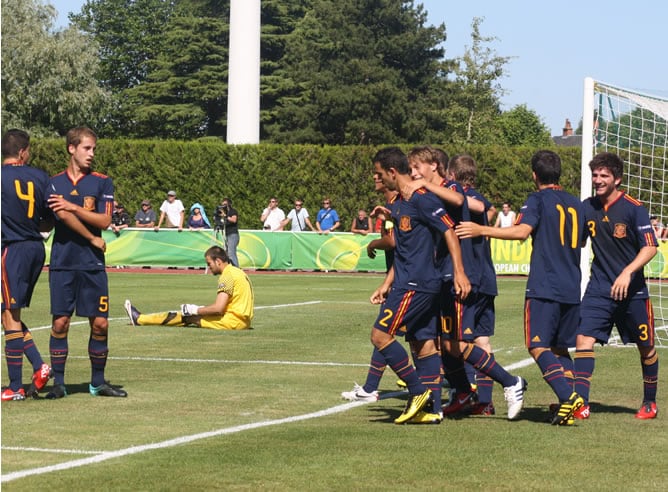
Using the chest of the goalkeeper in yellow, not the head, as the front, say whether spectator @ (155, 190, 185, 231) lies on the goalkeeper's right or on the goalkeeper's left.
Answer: on the goalkeeper's right

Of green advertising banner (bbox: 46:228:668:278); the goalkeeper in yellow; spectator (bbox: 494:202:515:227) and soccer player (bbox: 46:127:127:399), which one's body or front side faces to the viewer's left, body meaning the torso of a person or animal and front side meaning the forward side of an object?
the goalkeeper in yellow

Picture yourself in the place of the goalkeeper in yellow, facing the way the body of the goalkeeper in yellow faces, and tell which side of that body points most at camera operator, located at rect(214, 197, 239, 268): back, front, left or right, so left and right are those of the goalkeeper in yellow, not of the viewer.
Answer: right

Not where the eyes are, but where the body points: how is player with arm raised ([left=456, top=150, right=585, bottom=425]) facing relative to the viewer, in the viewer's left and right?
facing away from the viewer and to the left of the viewer

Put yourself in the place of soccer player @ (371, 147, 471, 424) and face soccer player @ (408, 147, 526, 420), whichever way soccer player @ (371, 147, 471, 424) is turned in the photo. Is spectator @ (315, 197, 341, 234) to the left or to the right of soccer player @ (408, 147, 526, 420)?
left

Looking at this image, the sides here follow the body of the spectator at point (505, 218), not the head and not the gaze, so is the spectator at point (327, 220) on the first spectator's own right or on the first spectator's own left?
on the first spectator's own right

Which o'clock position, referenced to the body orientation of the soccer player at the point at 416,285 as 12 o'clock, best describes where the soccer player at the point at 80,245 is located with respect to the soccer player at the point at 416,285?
the soccer player at the point at 80,245 is roughly at 2 o'clock from the soccer player at the point at 416,285.

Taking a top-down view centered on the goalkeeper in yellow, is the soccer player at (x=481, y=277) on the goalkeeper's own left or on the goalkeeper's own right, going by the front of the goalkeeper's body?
on the goalkeeper's own left

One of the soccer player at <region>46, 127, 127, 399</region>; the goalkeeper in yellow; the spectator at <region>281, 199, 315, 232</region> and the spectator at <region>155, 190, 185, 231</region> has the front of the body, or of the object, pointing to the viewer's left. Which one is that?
the goalkeeper in yellow

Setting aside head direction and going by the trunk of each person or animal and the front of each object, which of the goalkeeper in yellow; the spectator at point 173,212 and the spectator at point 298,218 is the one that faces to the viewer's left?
the goalkeeper in yellow

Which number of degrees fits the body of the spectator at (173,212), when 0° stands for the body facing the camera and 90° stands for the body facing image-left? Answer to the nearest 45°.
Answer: approximately 0°

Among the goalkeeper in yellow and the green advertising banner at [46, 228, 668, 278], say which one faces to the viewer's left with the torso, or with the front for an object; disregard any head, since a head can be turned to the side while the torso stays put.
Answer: the goalkeeper in yellow

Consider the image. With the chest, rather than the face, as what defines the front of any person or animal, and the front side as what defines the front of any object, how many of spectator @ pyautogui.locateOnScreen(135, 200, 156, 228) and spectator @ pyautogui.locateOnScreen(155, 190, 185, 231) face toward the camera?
2
